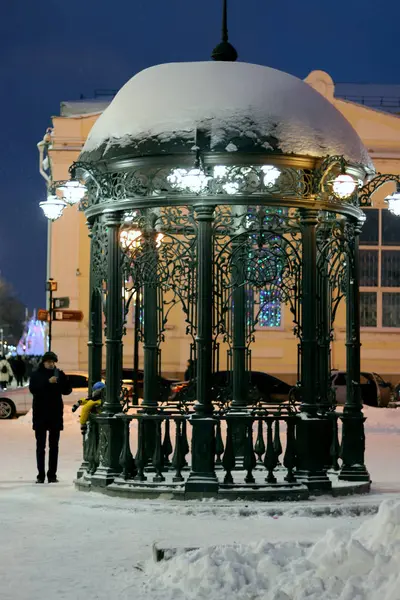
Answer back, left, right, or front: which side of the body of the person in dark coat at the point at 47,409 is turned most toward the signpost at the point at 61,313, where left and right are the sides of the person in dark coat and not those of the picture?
back

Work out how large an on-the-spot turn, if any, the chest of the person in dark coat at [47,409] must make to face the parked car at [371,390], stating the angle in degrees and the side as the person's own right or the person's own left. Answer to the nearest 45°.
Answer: approximately 135° to the person's own left

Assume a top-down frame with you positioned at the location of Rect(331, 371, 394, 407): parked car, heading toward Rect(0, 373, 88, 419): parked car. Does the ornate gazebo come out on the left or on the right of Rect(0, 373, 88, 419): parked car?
left

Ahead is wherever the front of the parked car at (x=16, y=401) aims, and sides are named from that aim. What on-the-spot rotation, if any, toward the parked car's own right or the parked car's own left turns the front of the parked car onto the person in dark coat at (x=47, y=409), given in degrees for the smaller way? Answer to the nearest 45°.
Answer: approximately 90° to the parked car's own left

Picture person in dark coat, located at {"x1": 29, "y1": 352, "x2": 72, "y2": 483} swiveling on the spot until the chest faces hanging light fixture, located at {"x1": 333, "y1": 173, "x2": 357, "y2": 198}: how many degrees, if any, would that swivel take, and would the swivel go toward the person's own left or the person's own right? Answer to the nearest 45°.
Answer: approximately 45° to the person's own left

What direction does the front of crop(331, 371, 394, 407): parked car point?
to the viewer's right

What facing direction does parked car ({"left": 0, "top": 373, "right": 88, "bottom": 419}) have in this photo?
to the viewer's left

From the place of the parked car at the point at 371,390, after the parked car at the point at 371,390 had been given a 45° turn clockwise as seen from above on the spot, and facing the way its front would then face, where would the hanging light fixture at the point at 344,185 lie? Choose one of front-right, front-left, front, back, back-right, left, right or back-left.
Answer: front-right

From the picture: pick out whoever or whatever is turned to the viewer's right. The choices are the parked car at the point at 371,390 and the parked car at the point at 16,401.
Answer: the parked car at the point at 371,390
